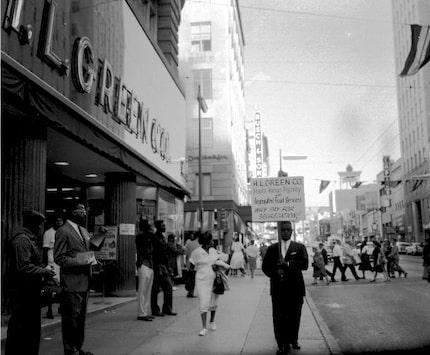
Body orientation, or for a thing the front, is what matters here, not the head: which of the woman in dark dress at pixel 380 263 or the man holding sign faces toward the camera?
the man holding sign

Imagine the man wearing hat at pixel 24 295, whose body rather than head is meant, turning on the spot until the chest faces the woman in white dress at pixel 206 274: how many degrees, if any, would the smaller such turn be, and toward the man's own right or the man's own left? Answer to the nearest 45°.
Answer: approximately 45° to the man's own left

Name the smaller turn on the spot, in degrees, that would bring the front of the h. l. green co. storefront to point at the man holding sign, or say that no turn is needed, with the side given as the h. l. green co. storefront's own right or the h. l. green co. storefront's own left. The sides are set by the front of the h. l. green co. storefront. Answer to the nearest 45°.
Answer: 0° — it already faces them

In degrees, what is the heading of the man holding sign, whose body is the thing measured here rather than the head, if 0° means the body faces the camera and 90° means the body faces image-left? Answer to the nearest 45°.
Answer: approximately 0°

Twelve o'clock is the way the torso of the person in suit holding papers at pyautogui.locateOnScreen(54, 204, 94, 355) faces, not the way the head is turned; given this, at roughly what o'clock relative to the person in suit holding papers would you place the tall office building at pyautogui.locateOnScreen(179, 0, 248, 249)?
The tall office building is roughly at 8 o'clock from the person in suit holding papers.

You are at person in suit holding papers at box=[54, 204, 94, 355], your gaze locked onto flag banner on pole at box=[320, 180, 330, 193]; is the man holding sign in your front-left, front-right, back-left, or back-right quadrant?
front-right

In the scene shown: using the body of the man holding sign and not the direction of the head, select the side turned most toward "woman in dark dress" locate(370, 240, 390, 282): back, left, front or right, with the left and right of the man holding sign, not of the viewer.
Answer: back

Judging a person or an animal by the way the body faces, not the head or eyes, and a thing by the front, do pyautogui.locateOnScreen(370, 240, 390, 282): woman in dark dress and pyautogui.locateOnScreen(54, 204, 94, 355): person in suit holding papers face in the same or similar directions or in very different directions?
very different directions

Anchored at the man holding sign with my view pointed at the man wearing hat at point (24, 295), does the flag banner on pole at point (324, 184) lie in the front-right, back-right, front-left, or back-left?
back-right

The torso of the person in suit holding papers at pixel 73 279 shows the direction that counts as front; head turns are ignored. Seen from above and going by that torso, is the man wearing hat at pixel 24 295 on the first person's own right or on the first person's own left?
on the first person's own right

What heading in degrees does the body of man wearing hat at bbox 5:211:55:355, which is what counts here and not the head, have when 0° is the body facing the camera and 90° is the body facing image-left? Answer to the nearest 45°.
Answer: approximately 270°

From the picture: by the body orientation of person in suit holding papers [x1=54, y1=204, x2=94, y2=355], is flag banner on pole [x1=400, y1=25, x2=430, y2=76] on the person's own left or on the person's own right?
on the person's own left

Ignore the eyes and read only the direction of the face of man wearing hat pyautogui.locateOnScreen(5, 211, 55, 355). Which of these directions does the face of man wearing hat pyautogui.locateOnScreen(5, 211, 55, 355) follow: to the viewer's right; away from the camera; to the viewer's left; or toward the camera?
to the viewer's right
